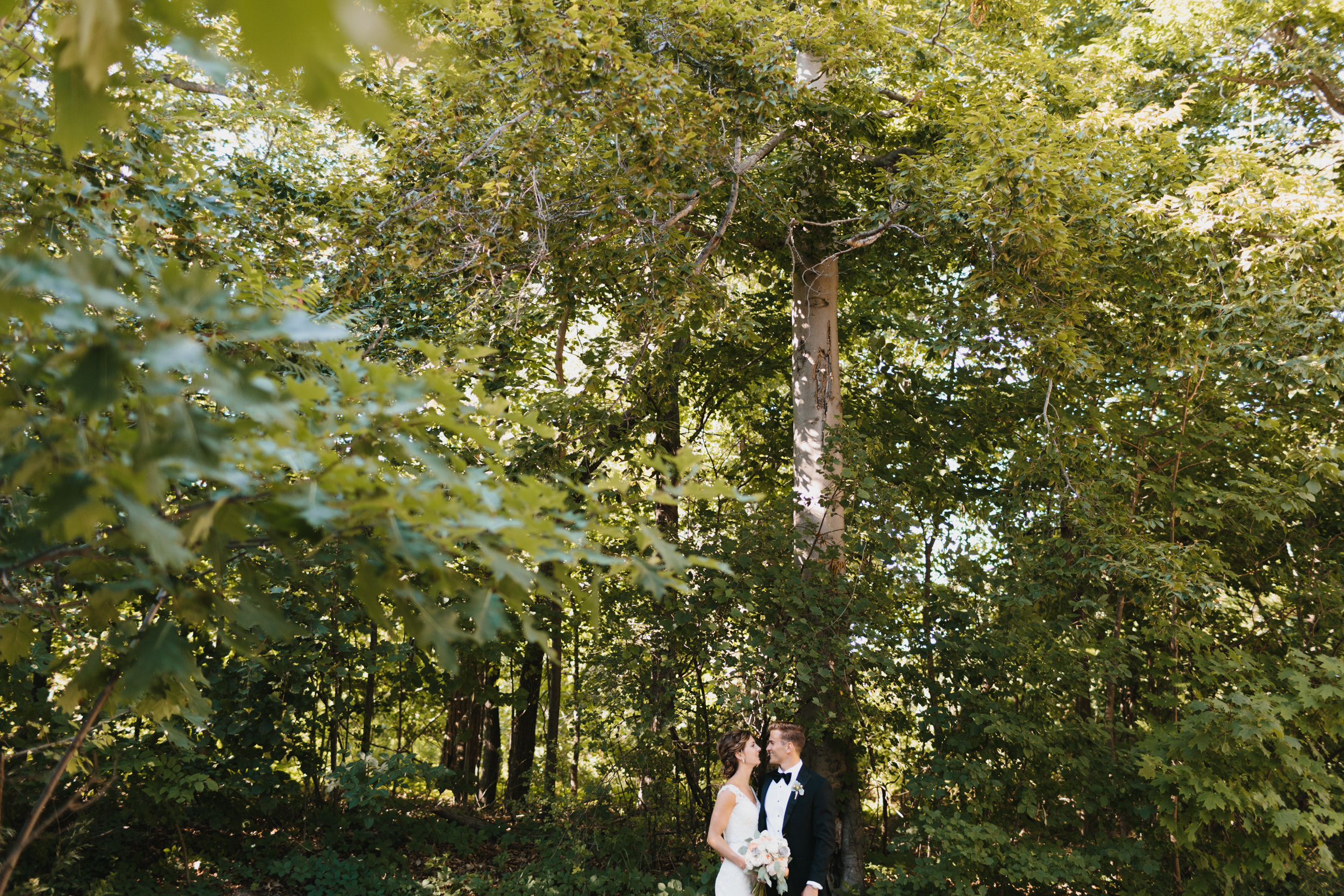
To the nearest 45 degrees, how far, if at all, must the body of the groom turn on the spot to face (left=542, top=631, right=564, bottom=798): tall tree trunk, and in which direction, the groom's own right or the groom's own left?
approximately 90° to the groom's own right

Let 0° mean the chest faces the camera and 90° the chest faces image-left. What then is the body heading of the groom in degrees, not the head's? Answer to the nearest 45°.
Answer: approximately 45°

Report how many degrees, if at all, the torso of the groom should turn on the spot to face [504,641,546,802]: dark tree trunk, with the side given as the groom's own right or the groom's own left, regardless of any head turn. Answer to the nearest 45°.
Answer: approximately 90° to the groom's own right

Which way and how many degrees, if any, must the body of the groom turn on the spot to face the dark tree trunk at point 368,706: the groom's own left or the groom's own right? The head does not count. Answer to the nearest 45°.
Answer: approximately 90° to the groom's own right

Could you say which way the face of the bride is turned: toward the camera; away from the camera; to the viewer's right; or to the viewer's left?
to the viewer's right

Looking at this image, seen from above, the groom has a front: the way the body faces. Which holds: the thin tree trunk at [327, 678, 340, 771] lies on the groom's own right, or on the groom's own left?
on the groom's own right

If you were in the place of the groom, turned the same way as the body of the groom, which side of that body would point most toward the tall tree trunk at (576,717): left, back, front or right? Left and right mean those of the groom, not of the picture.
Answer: right
